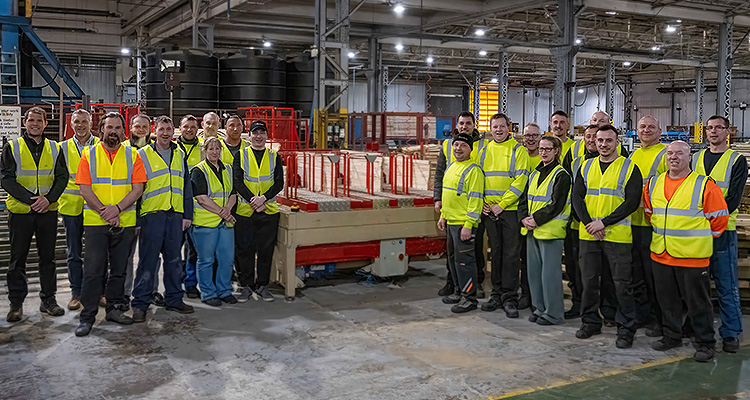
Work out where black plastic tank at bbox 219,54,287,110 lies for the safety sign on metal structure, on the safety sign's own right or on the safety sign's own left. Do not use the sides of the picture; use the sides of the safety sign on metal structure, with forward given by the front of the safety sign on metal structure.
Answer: on the safety sign's own left

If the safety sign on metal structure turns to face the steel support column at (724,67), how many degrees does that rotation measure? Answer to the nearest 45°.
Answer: approximately 90° to its left
